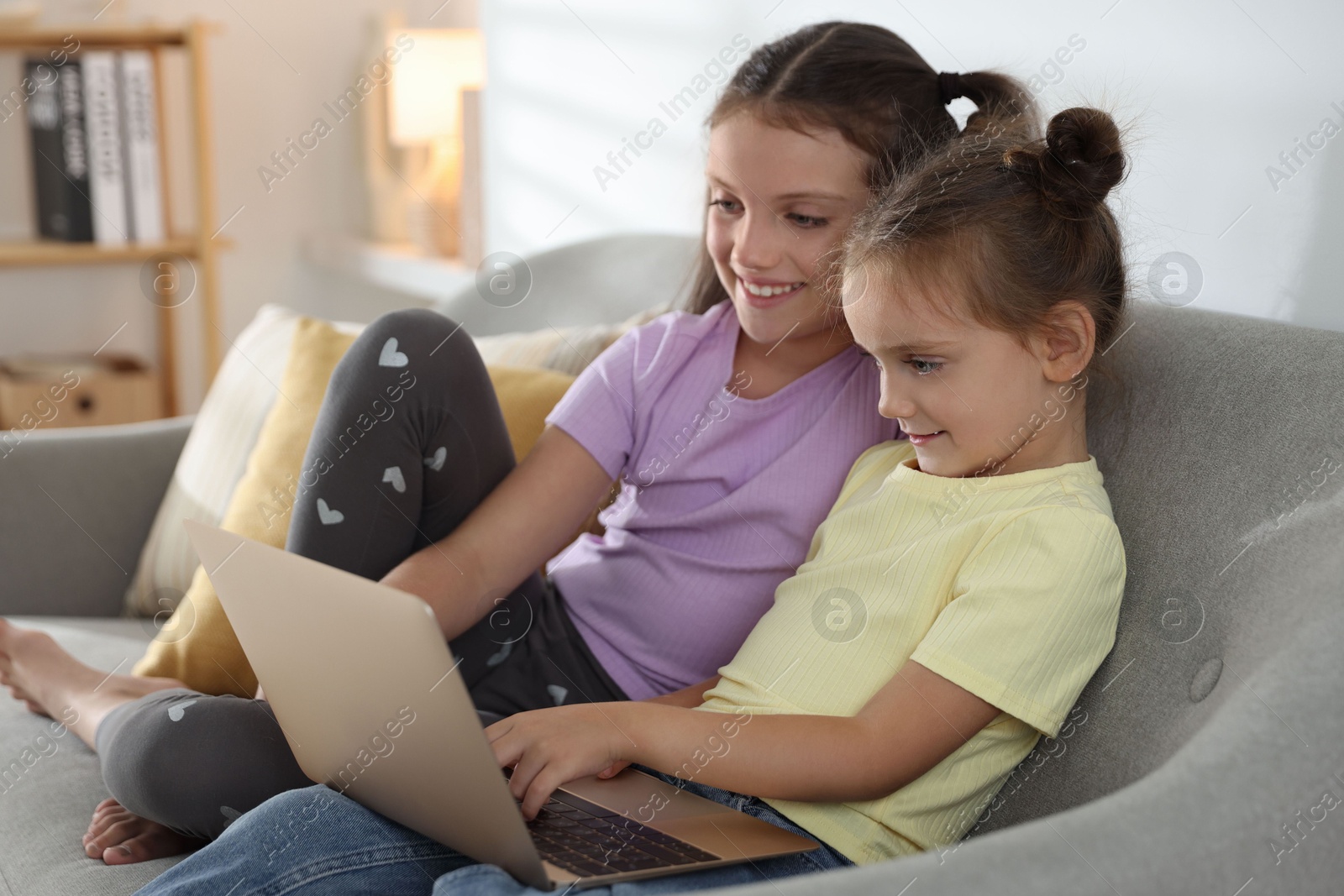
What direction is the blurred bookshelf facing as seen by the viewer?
toward the camera

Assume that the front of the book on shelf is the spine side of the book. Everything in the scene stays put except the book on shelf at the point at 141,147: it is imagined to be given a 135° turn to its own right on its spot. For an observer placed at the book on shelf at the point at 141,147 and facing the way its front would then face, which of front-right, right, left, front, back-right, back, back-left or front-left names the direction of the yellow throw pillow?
back-left

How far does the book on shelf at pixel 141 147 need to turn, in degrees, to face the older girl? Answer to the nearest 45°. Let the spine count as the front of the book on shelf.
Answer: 0° — it already faces them

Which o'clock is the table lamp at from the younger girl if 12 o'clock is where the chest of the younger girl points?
The table lamp is roughly at 4 o'clock from the younger girl.

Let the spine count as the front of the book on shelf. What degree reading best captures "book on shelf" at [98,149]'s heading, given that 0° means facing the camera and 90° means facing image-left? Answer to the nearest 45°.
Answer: approximately 0°

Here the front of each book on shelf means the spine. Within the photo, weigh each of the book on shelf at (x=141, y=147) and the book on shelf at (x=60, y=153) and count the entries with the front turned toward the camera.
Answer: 2

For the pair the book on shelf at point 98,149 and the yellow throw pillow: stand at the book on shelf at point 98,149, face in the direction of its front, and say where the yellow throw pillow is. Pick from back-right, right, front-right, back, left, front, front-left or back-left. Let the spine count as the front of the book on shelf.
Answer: front

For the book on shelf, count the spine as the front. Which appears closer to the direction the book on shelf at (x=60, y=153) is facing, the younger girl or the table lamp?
the younger girl

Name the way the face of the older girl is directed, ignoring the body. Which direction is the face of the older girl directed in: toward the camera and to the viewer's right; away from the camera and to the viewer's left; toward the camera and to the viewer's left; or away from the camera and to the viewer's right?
toward the camera and to the viewer's left

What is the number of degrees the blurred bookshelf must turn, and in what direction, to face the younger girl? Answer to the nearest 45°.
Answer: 0° — it already faces them
